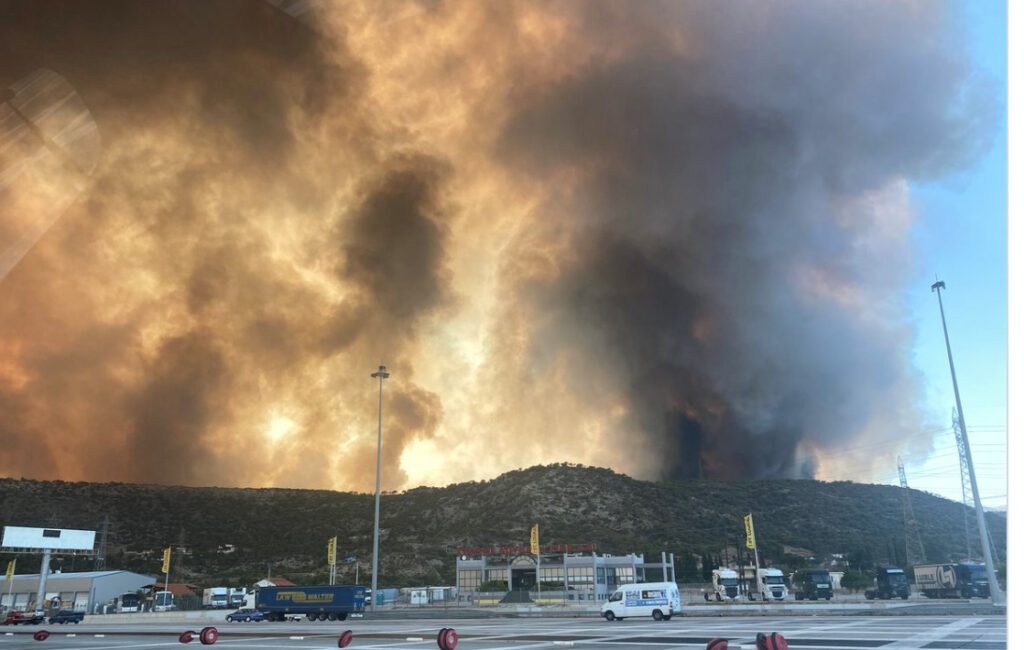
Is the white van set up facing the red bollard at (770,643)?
no
